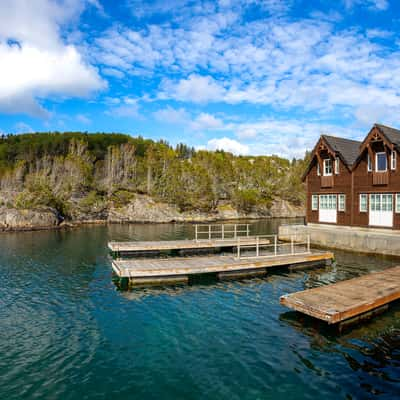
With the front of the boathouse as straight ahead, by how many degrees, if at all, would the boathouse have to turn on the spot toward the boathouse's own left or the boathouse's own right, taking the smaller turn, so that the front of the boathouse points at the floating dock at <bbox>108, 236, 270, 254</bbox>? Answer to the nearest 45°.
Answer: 0° — it already faces it

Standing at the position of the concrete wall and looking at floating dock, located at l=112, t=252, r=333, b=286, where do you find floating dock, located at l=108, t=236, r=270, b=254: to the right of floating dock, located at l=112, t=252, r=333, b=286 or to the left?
right

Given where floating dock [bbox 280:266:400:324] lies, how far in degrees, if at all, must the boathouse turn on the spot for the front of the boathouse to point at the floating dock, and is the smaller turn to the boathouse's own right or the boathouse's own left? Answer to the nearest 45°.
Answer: approximately 45° to the boathouse's own left

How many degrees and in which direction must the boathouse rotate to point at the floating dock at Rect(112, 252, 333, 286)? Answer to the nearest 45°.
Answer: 0° — it already faces it

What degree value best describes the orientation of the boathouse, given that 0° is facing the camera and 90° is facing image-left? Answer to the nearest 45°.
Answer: approximately 45°

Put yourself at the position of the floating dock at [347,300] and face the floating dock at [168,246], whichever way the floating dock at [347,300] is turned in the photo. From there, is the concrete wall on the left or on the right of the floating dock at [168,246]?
right
